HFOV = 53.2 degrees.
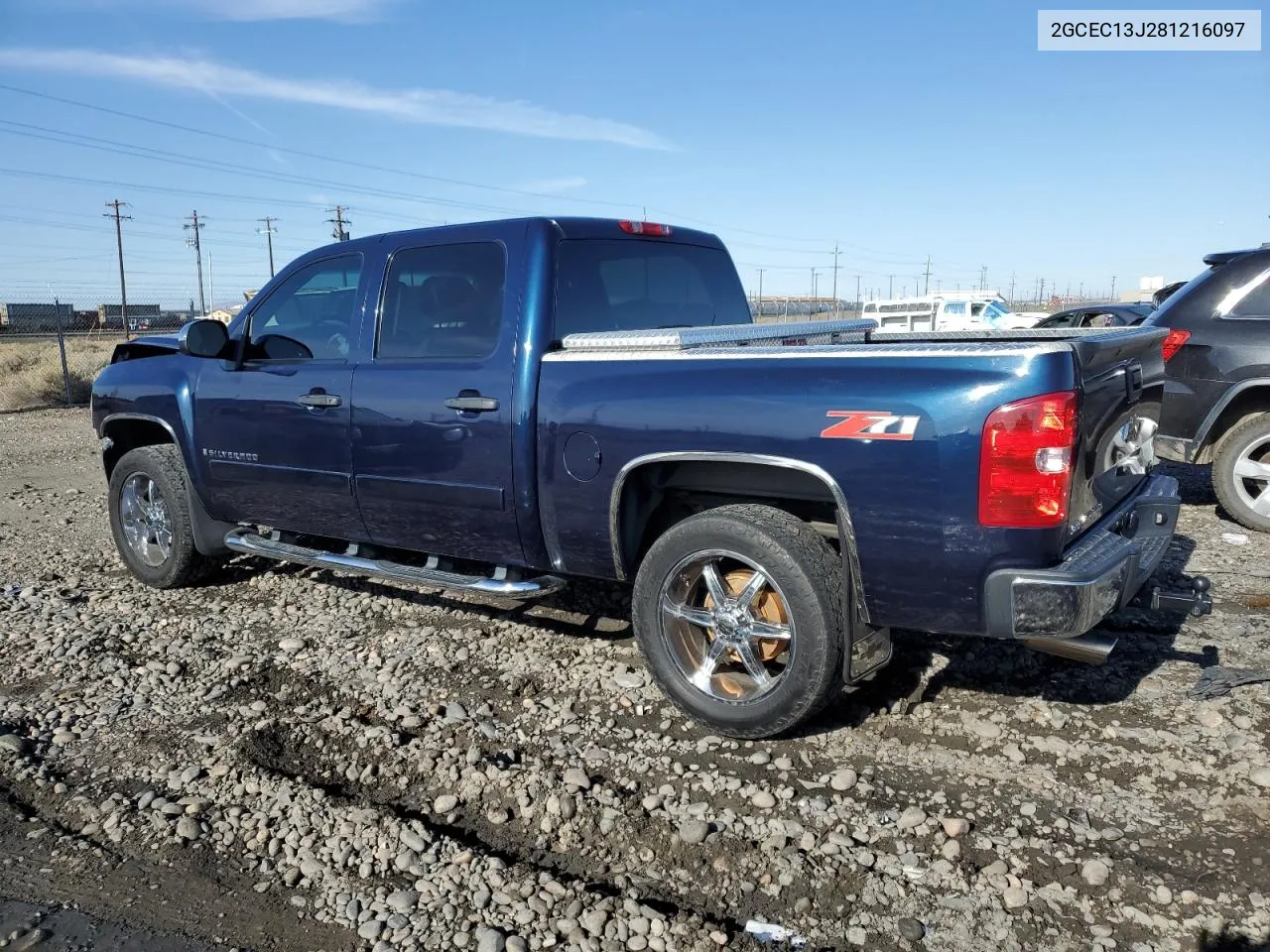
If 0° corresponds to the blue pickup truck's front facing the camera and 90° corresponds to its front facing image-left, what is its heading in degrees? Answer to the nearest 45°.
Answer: approximately 135°

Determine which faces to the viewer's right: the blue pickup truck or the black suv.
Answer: the black suv

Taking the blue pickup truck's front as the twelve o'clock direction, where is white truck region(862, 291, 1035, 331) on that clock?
The white truck is roughly at 2 o'clock from the blue pickup truck.

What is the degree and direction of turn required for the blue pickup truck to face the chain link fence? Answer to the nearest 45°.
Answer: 0° — it already faces it

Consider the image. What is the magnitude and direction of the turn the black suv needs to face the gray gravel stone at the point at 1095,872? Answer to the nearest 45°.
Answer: approximately 90° to its right

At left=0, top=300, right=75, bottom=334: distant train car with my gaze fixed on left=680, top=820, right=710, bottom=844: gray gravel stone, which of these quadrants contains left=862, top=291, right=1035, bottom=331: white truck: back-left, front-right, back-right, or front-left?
front-left

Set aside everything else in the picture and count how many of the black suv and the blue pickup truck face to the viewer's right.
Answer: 1

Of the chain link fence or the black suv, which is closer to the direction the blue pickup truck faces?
the chain link fence

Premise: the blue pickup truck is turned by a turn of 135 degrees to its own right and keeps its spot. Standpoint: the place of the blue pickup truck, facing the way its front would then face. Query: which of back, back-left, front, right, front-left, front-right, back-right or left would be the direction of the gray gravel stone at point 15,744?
back

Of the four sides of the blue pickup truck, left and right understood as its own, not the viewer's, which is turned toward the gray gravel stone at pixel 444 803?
left

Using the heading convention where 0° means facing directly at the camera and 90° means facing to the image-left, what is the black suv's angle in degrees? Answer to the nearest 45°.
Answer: approximately 270°
